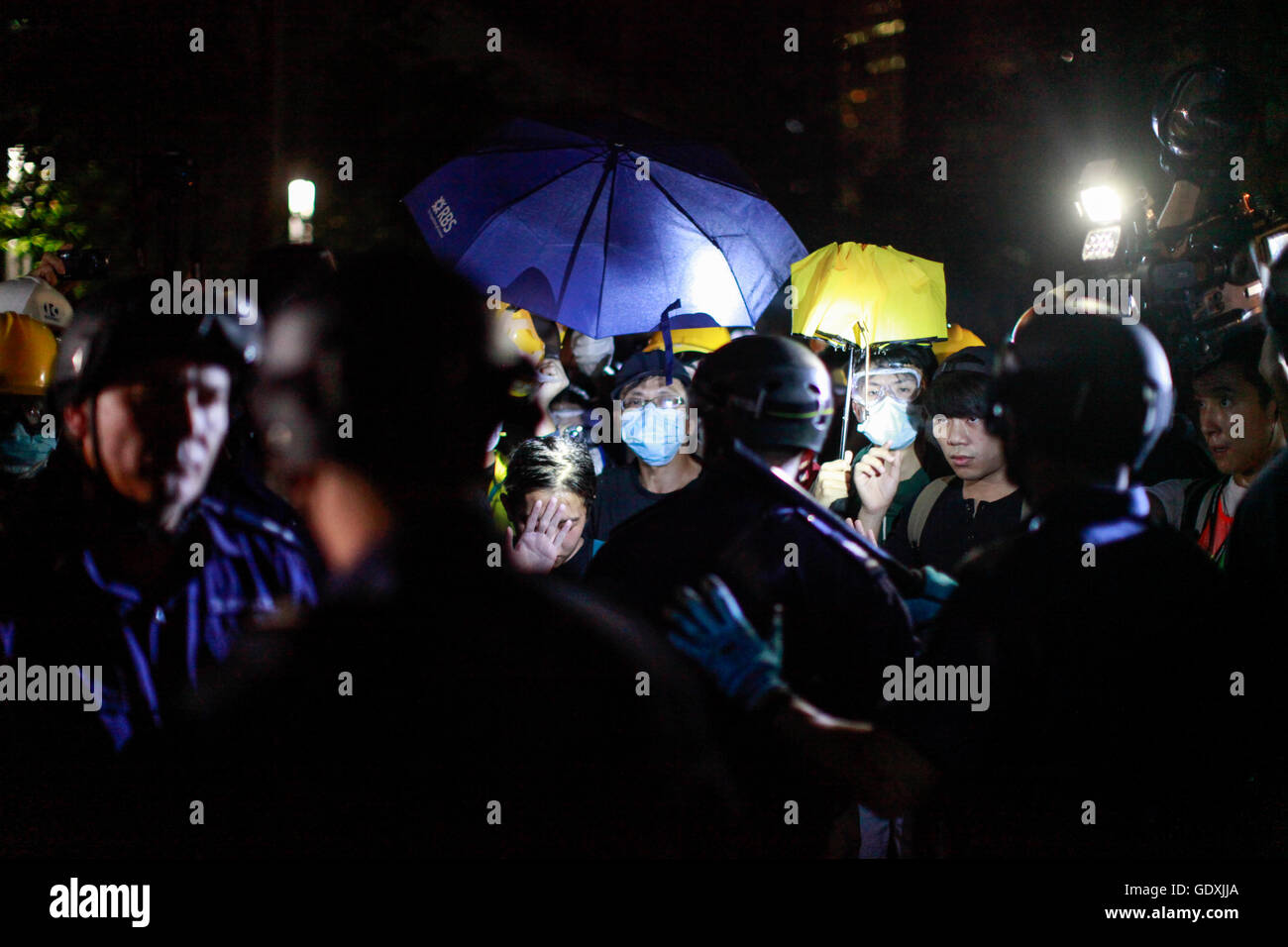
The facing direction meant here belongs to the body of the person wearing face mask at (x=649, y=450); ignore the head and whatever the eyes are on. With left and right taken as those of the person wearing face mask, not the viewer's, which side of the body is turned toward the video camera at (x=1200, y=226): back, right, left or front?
left

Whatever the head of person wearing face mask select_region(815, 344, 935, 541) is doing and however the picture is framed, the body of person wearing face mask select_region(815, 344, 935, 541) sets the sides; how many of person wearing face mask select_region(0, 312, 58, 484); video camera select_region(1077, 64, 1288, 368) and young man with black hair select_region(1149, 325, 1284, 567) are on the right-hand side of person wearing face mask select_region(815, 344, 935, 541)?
1

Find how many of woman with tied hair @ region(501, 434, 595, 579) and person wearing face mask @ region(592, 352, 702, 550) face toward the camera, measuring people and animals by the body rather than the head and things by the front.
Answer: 2

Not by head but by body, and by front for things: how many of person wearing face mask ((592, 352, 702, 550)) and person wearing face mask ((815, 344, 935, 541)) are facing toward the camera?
2

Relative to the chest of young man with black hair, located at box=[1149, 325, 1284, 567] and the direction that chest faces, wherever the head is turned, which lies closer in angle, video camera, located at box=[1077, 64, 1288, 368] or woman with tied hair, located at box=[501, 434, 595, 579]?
the woman with tied hair

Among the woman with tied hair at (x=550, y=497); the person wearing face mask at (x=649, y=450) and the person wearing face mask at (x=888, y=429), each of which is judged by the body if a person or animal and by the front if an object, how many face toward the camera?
3
